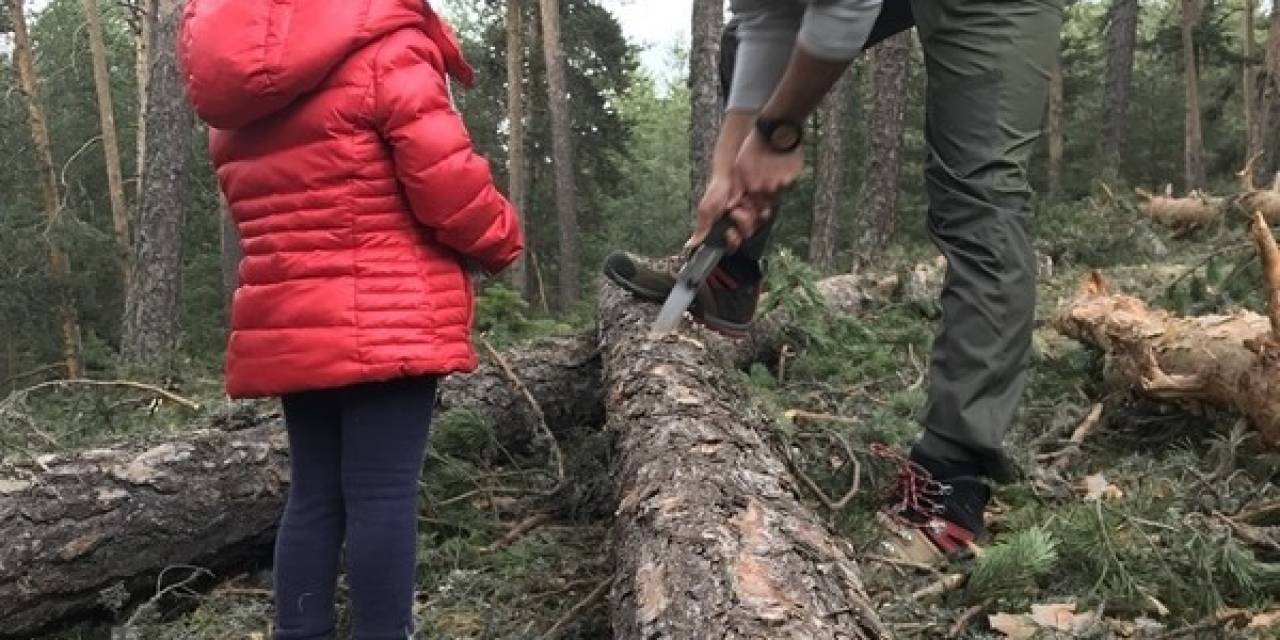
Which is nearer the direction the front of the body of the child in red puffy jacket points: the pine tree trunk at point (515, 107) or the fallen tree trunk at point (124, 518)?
the pine tree trunk

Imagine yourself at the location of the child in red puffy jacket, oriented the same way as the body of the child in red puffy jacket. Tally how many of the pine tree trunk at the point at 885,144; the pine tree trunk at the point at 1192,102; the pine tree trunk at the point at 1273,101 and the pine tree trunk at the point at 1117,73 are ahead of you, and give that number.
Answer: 4

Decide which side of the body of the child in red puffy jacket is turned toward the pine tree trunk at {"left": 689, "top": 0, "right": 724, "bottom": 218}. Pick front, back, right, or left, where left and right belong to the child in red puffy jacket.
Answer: front

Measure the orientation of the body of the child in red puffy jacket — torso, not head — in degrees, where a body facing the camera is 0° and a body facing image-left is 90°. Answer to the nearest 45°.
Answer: approximately 225°

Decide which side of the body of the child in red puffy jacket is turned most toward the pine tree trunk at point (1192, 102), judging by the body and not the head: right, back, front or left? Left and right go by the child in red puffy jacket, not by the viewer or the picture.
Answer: front

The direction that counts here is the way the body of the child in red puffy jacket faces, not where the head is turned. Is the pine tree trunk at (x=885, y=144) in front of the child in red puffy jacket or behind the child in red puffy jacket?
in front

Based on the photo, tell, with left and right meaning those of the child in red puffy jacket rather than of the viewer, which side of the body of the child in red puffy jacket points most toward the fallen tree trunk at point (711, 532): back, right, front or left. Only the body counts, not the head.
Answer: right

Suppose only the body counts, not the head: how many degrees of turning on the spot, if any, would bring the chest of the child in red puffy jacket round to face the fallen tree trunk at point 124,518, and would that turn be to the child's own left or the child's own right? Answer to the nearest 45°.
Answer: approximately 90° to the child's own left

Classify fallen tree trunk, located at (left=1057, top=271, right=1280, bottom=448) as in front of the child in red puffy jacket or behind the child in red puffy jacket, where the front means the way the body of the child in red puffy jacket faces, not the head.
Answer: in front

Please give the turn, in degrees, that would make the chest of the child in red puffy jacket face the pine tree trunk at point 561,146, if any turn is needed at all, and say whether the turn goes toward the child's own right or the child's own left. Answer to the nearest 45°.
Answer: approximately 45° to the child's own left

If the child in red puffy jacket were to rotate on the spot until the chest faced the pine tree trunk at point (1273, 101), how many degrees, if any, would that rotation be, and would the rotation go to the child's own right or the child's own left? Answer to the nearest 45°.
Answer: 0° — they already face it

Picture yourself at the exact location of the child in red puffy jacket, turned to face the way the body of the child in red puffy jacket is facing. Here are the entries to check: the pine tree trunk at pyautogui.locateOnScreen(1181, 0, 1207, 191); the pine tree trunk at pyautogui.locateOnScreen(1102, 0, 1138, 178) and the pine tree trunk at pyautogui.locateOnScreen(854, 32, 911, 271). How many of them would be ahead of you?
3
